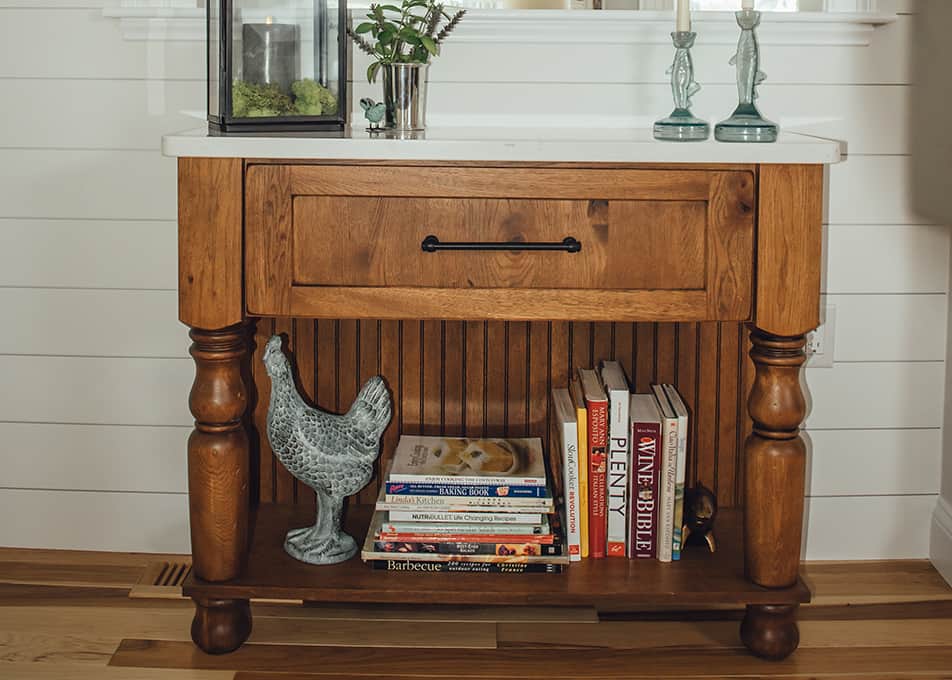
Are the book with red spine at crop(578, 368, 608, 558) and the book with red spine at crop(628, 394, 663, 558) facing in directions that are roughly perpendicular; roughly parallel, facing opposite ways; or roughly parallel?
roughly parallel

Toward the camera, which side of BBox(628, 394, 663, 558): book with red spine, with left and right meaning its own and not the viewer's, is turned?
right

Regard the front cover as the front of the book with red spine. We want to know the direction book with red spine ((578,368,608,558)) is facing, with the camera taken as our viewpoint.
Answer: facing to the right of the viewer

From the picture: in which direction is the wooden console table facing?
toward the camera
